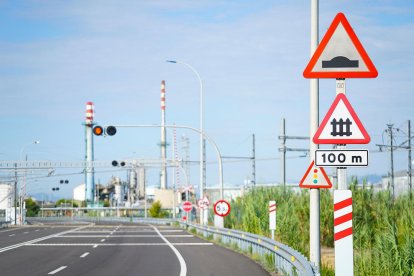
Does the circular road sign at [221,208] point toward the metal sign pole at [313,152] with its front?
yes

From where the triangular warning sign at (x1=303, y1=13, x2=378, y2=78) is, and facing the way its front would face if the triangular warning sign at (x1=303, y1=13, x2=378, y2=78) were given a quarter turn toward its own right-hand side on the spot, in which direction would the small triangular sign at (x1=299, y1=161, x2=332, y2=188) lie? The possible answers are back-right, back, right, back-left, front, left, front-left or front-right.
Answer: right

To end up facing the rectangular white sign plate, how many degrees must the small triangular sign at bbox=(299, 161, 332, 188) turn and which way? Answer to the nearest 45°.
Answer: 0° — it already faces it

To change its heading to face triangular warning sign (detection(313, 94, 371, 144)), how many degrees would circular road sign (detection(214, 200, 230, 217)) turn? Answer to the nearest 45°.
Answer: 0° — it already faces it

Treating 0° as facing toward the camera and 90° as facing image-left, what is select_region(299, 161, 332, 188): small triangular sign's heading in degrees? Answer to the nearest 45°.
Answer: approximately 0°

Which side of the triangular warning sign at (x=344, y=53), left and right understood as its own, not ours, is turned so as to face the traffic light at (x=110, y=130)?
back
